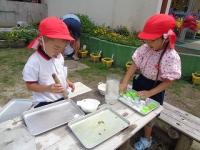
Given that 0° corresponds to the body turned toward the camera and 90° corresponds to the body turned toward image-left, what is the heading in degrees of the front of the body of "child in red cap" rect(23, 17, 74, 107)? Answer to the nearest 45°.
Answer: approximately 315°

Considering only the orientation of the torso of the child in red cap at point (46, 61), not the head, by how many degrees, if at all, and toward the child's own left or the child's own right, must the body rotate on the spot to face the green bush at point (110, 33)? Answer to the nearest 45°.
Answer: approximately 90° to the child's own left

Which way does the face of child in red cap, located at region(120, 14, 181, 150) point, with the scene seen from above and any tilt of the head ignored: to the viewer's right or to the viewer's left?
to the viewer's left

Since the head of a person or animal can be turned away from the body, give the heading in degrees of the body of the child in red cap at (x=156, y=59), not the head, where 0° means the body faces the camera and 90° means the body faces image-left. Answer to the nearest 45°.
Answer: approximately 45°

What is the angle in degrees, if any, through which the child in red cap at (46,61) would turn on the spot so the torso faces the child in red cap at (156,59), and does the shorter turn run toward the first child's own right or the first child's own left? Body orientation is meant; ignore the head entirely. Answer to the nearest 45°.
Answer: approximately 45° to the first child's own left

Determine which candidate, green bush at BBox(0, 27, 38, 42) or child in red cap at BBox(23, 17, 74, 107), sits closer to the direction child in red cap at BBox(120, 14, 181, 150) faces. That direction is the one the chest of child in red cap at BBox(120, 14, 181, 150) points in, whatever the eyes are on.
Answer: the child in red cap

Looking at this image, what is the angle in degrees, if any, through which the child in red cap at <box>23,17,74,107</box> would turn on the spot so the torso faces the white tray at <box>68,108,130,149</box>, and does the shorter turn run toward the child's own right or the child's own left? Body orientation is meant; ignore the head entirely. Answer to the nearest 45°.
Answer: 0° — they already face it

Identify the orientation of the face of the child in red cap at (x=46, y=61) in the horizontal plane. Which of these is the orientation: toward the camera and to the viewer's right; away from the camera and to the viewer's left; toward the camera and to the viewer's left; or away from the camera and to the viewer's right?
toward the camera and to the viewer's right

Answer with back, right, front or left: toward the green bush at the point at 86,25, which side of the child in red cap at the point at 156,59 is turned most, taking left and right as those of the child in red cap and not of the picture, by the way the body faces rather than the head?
right
